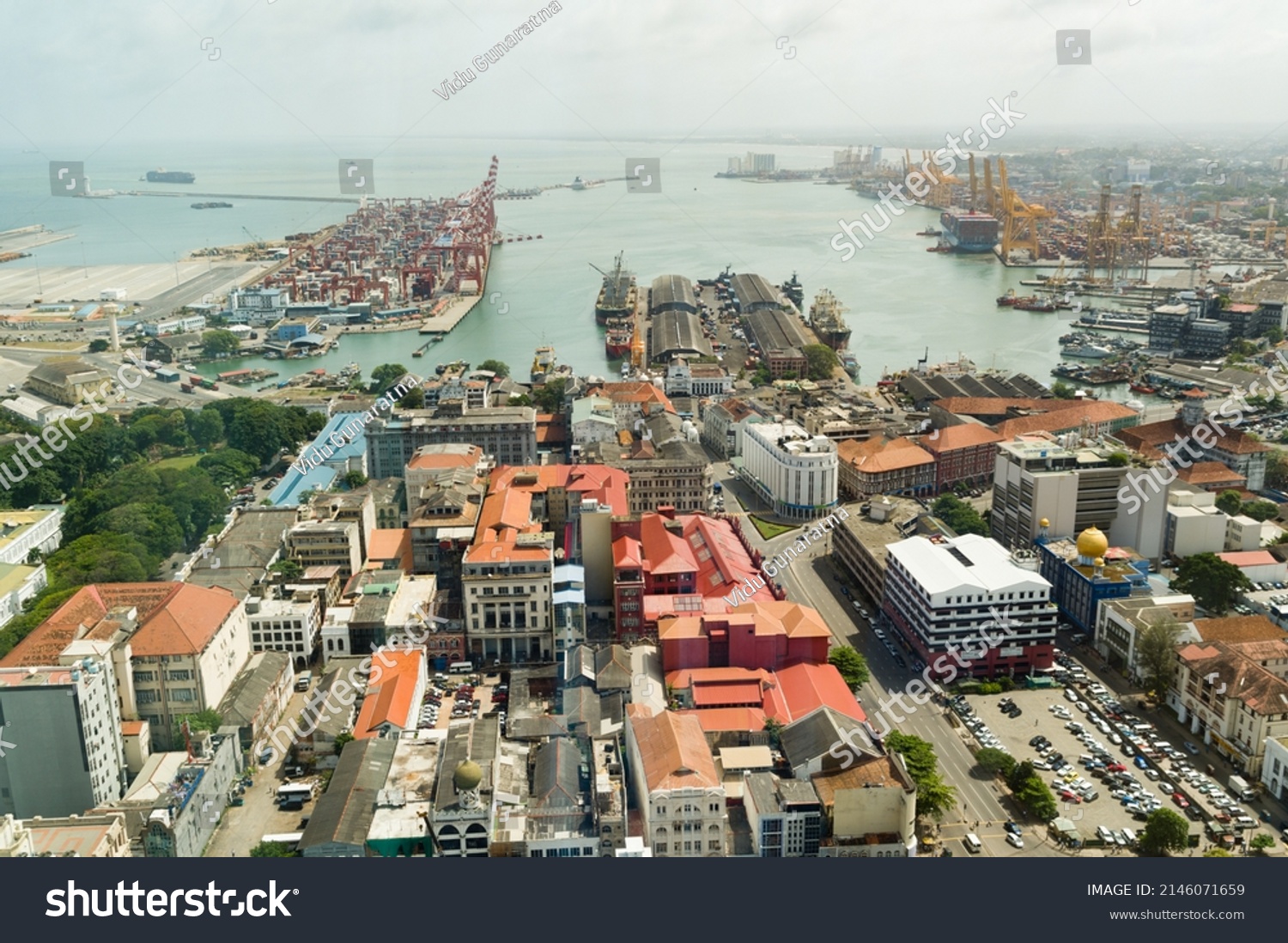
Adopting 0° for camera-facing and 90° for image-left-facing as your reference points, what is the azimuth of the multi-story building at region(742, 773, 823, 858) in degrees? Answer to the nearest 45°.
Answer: approximately 0°

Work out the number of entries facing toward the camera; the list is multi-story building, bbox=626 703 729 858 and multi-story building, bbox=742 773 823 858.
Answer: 2

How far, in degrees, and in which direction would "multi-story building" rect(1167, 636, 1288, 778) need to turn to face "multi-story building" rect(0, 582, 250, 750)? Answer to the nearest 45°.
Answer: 0° — it already faces it

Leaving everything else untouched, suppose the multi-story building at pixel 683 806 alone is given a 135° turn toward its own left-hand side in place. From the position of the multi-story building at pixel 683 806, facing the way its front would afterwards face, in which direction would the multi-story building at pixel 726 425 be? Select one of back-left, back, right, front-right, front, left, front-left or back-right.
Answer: front-left

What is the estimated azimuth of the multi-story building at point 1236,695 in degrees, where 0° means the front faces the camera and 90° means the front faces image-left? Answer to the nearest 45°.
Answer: approximately 45°

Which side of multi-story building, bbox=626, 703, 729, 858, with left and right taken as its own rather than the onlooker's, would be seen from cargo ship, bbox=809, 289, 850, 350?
back

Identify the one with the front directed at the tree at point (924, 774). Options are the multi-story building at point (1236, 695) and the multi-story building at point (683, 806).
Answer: the multi-story building at point (1236, 695)

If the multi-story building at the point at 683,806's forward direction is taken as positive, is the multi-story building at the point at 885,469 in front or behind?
behind

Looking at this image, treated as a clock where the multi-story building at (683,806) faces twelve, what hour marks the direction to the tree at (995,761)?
The tree is roughly at 8 o'clock from the multi-story building.
